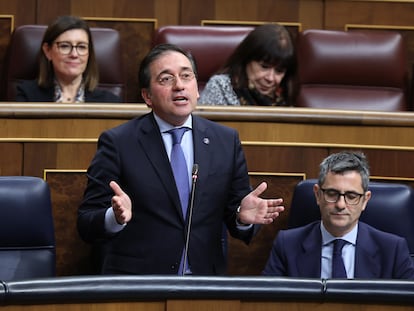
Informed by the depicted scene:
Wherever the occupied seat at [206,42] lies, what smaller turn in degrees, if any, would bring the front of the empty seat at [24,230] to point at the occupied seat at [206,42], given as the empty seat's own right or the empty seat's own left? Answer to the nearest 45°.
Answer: approximately 135° to the empty seat's own left

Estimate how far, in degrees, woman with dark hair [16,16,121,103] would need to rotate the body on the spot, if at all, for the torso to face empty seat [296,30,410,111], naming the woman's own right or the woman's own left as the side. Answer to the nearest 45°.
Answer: approximately 90° to the woman's own left

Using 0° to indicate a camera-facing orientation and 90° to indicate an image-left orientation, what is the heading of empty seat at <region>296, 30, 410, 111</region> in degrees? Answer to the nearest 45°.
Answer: approximately 0°

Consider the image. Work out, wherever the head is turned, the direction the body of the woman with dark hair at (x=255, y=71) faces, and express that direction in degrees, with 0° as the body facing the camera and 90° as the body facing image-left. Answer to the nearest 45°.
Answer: approximately 315°
